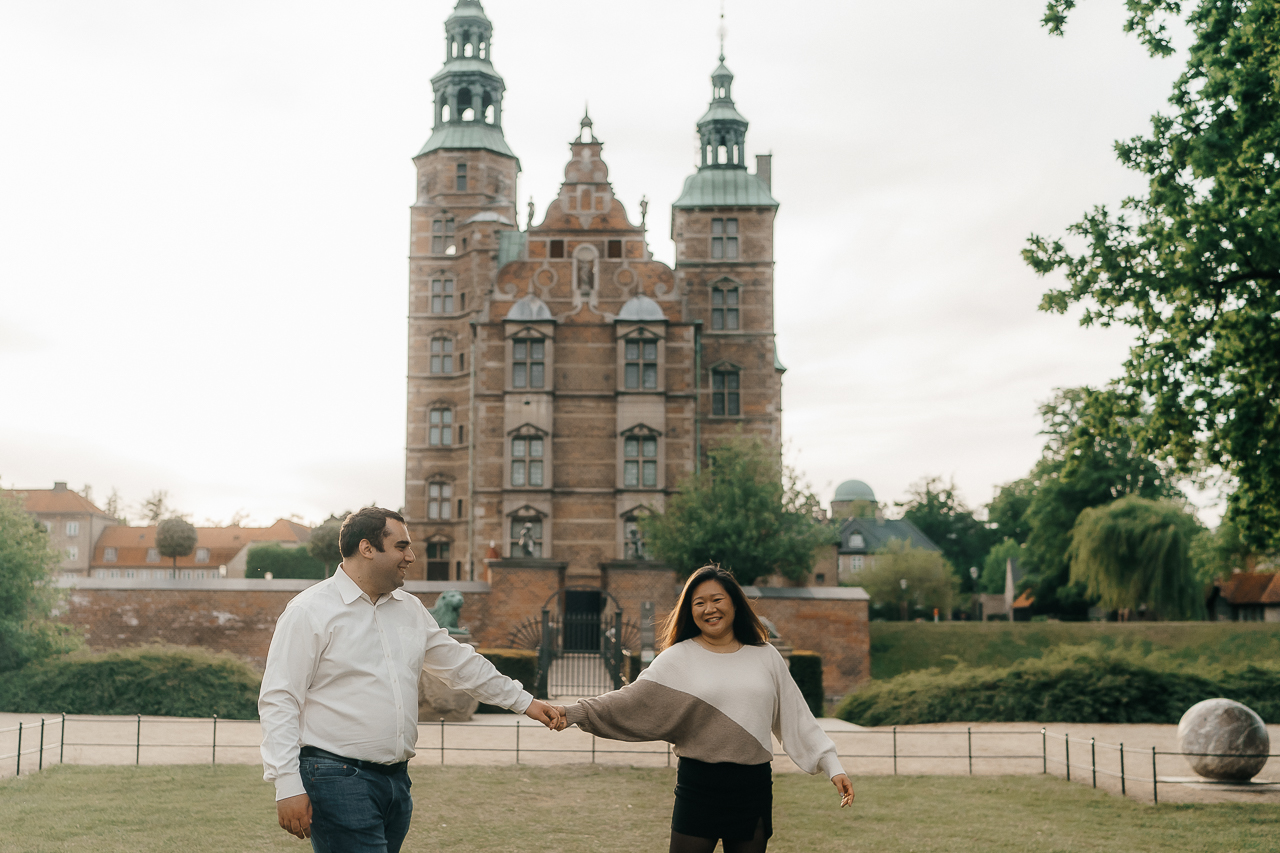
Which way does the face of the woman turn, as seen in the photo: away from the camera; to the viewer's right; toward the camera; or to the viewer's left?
toward the camera

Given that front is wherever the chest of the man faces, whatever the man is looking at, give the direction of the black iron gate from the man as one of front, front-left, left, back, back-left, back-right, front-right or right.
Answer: back-left

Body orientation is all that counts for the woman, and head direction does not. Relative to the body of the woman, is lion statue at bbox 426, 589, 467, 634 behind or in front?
behind

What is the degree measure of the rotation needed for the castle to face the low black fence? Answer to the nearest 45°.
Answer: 0° — it already faces it

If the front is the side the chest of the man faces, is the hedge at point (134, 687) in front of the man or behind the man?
behind

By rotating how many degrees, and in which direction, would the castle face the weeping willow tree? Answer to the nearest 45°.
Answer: approximately 90° to its left

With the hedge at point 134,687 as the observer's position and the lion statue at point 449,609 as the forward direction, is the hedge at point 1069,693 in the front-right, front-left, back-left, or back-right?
front-right

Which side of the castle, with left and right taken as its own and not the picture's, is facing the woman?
front

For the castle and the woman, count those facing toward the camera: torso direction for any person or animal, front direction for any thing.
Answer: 2

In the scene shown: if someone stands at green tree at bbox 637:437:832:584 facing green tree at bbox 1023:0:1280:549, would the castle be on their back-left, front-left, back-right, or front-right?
back-right

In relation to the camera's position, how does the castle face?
facing the viewer

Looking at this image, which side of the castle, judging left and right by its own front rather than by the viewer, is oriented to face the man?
front

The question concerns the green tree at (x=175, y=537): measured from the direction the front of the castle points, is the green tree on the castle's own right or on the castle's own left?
on the castle's own right

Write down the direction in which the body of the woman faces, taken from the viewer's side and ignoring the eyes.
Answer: toward the camera

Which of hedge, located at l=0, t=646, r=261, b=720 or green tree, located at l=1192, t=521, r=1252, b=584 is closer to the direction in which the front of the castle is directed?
the hedge

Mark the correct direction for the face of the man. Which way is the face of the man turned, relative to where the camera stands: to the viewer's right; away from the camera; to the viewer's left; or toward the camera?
to the viewer's right

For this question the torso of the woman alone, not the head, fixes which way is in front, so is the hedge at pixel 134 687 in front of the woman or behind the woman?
behind

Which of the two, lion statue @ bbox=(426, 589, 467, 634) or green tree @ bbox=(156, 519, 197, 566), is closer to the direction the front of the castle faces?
the lion statue
